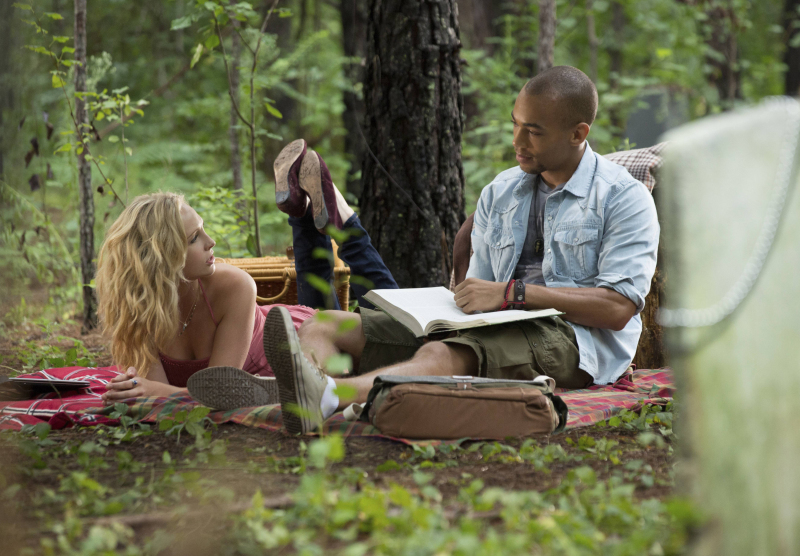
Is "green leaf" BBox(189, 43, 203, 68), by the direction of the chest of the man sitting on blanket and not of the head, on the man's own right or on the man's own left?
on the man's own right

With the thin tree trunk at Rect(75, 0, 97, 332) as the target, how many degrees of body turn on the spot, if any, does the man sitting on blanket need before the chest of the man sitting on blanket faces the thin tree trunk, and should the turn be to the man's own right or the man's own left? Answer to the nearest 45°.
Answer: approximately 90° to the man's own right

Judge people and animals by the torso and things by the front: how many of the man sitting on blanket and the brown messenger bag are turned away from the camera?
0

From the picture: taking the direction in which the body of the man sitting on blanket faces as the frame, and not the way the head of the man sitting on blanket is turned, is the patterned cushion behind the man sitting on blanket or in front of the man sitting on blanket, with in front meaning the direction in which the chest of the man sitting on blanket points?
behind

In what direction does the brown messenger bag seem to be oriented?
toward the camera

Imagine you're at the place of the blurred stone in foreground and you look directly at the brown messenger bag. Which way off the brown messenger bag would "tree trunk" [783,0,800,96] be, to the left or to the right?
right

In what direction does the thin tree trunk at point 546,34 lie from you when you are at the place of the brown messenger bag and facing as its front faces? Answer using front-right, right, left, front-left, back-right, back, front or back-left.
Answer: back

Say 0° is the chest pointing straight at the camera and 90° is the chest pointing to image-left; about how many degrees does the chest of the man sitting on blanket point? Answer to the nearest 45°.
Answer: approximately 45°

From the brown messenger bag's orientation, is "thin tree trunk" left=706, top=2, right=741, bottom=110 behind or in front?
behind

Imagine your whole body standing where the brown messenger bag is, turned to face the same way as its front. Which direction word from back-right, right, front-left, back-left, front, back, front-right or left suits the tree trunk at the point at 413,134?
back
